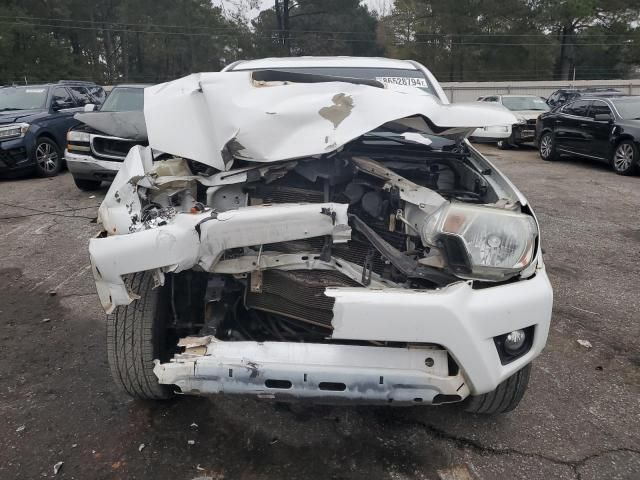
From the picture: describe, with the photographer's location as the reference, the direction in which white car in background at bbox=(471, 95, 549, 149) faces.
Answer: facing the viewer and to the right of the viewer

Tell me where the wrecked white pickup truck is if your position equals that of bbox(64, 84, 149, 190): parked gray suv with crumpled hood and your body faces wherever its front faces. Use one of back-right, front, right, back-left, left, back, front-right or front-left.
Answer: front-left

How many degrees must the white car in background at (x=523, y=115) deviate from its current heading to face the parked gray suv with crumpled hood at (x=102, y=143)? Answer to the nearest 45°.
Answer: approximately 90° to its right

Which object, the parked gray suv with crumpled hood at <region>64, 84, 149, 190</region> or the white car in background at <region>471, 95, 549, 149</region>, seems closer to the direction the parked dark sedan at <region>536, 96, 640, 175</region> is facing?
the parked gray suv with crumpled hood

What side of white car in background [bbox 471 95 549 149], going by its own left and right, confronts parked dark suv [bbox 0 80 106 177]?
right

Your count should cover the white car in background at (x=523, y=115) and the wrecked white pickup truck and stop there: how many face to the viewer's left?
0

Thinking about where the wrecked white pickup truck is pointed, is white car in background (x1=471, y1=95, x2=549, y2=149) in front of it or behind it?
behind
